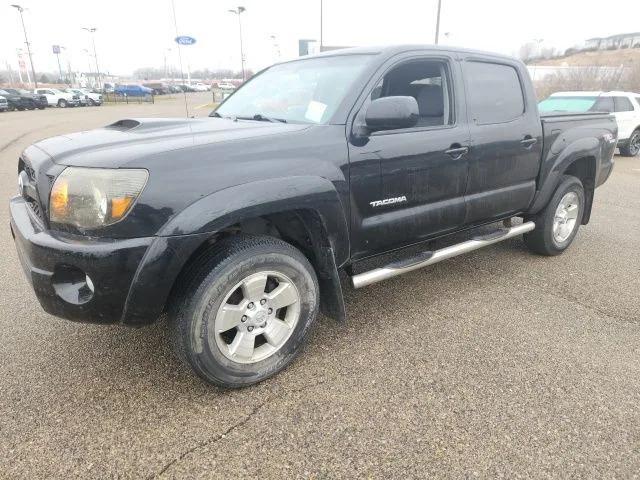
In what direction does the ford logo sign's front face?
toward the camera

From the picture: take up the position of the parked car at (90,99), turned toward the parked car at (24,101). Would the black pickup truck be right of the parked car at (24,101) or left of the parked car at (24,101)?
left

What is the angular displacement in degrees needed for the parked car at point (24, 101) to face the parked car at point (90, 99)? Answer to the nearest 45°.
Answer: approximately 90° to its left

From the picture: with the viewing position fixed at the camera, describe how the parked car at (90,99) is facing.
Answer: facing the viewer and to the right of the viewer

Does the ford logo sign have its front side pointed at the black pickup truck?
yes

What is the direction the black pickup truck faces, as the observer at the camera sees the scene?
facing the viewer and to the left of the viewer

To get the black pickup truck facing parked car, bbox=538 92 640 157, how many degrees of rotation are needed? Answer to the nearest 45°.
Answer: approximately 180°

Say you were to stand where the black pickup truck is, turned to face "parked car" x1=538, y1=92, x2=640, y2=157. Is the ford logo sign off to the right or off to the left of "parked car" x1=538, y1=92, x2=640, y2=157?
left

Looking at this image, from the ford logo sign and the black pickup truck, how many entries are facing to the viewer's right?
0
